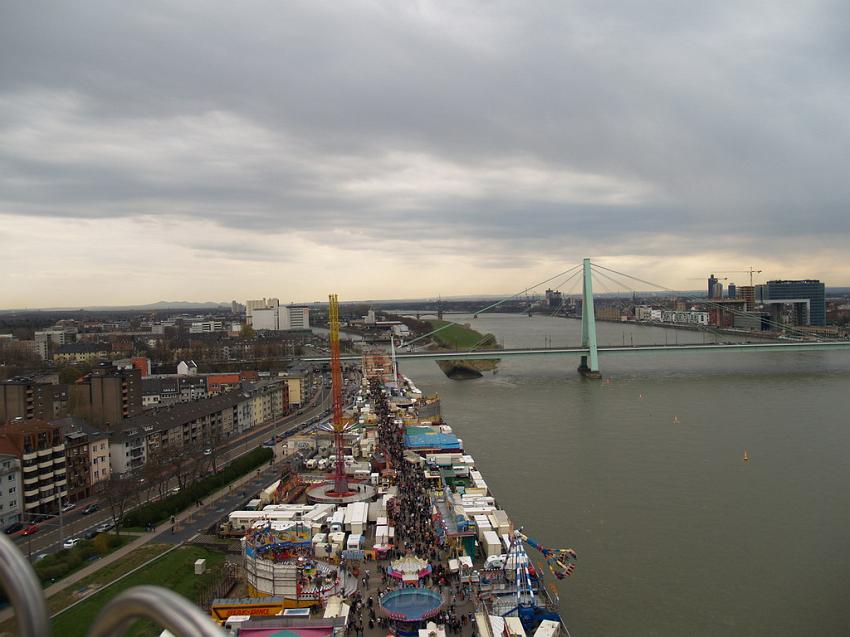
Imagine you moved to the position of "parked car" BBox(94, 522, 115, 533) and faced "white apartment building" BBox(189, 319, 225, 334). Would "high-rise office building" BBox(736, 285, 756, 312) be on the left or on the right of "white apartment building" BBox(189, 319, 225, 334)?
right

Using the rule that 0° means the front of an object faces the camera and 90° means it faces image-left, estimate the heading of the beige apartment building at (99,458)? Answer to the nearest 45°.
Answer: approximately 315°

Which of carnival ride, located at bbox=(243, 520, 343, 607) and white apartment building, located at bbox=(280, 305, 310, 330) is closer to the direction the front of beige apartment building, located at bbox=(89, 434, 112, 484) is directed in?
the carnival ride

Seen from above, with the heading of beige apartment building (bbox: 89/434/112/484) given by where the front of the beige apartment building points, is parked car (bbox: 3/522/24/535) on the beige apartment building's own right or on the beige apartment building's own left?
on the beige apartment building's own right

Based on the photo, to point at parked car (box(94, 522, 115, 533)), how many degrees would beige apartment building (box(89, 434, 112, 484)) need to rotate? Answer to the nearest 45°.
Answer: approximately 45° to its right

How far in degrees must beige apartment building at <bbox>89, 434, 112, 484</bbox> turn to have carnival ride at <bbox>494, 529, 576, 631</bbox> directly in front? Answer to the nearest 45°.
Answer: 0° — it already faces it
